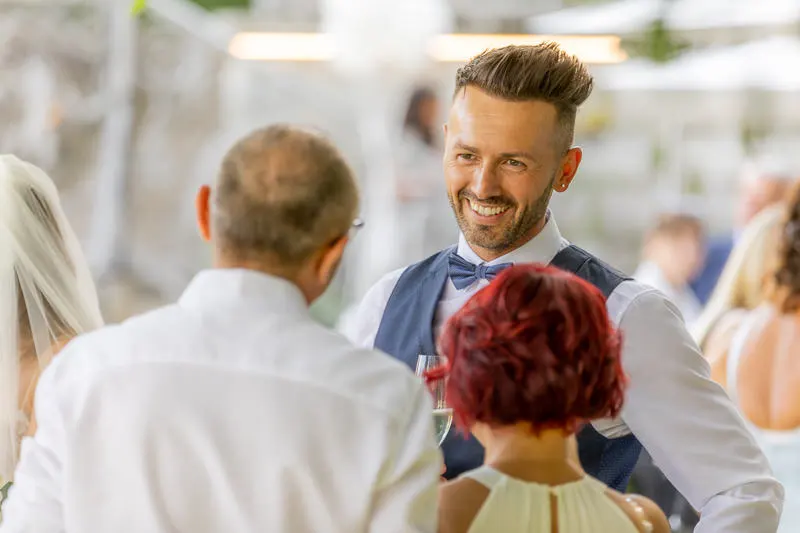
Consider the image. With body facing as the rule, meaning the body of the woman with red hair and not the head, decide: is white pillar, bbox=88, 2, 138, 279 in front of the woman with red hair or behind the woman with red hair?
in front

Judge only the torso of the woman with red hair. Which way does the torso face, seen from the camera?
away from the camera

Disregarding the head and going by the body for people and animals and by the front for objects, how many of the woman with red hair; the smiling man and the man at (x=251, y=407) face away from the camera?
2

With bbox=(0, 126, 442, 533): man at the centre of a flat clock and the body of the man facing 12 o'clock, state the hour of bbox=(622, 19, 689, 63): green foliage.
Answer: The green foliage is roughly at 1 o'clock from the man.

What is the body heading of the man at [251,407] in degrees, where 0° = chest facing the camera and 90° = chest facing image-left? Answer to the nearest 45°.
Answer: approximately 180°

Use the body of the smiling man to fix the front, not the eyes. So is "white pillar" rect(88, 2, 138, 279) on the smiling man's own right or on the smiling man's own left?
on the smiling man's own right

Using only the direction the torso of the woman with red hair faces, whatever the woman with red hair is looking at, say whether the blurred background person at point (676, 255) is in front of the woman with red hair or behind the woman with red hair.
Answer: in front

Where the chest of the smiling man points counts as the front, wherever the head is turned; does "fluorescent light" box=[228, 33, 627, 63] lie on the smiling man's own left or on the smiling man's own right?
on the smiling man's own right

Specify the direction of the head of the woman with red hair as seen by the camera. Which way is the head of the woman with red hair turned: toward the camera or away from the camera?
away from the camera

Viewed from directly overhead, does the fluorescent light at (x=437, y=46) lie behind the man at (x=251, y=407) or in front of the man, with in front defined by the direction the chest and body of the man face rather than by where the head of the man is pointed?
in front

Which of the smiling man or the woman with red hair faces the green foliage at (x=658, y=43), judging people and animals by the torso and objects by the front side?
the woman with red hair

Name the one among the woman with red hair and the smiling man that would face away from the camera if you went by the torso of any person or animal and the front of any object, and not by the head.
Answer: the woman with red hair

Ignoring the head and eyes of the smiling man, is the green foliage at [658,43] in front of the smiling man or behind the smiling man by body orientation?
behind
